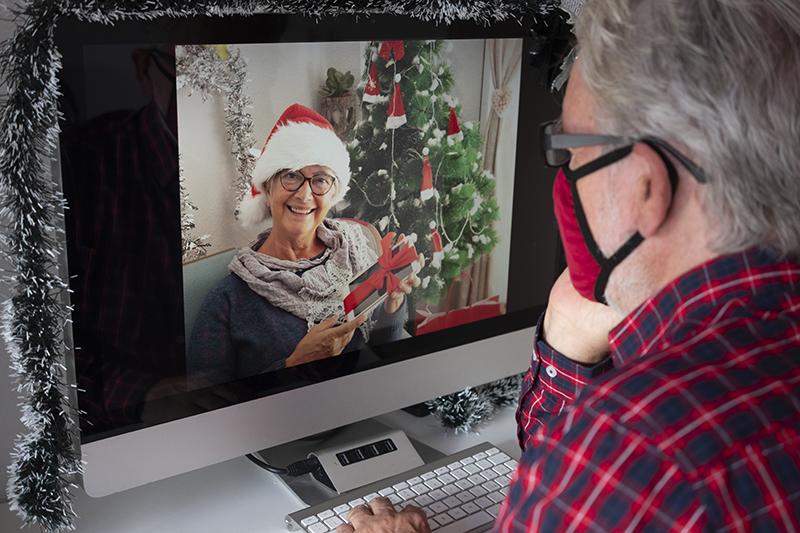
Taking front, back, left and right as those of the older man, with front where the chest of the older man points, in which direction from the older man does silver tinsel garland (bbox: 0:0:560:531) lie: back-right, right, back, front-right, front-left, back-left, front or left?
front-left

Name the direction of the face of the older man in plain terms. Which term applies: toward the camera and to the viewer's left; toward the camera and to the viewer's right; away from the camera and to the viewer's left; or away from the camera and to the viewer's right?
away from the camera and to the viewer's left

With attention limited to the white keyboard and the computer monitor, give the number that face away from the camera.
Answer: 0

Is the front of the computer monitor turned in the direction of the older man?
yes

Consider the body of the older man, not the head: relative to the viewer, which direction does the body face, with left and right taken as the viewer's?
facing away from the viewer and to the left of the viewer

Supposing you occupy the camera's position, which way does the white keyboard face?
facing the viewer and to the right of the viewer

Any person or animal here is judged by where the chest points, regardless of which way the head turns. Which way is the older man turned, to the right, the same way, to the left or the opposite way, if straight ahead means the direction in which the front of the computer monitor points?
the opposite way

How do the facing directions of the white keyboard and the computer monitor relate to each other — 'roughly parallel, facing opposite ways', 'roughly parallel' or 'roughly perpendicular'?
roughly parallel
